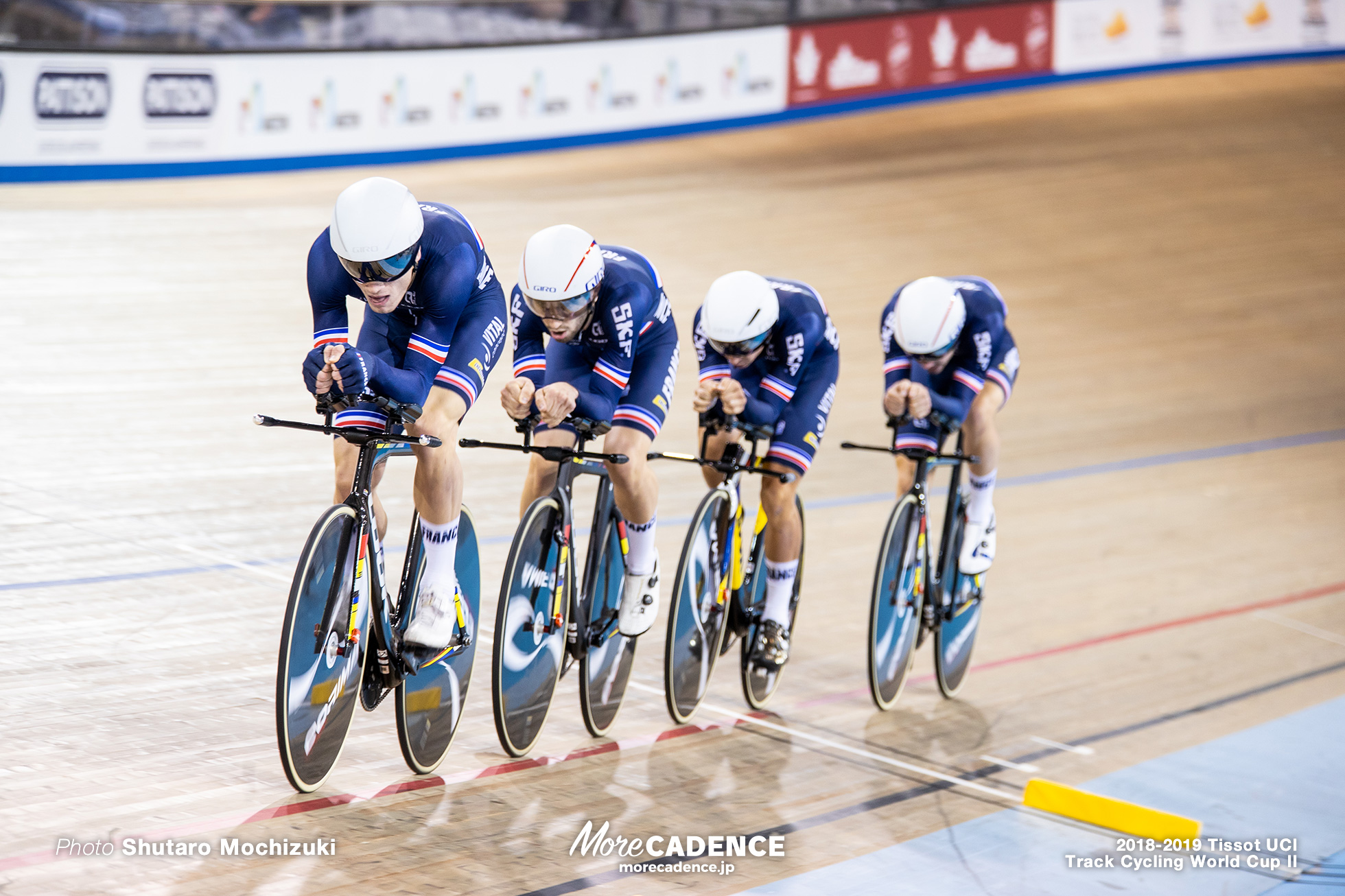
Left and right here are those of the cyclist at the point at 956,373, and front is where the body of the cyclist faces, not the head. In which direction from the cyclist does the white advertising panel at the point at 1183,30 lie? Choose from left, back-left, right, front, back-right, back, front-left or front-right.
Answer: back-right

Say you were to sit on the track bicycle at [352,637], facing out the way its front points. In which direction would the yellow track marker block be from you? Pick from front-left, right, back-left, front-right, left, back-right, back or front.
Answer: back-left

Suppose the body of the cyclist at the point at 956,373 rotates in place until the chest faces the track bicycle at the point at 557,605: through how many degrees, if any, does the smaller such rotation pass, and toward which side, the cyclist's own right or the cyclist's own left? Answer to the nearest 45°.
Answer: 0° — they already face it

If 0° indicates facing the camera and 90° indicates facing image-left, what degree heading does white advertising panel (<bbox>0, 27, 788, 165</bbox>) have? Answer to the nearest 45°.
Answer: approximately 0°

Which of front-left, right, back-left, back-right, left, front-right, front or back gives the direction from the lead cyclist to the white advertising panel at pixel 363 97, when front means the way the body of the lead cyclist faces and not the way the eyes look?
back-right

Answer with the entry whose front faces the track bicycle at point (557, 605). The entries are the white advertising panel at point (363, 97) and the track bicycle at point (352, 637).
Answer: the white advertising panel

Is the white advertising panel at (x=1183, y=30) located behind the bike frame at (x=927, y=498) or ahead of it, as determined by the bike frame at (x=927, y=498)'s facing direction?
behind

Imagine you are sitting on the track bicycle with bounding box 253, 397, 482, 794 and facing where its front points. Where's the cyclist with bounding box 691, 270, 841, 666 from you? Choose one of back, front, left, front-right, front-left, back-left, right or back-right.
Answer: back

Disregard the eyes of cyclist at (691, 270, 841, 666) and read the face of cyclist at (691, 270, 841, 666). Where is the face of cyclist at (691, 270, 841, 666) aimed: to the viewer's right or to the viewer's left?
to the viewer's left
